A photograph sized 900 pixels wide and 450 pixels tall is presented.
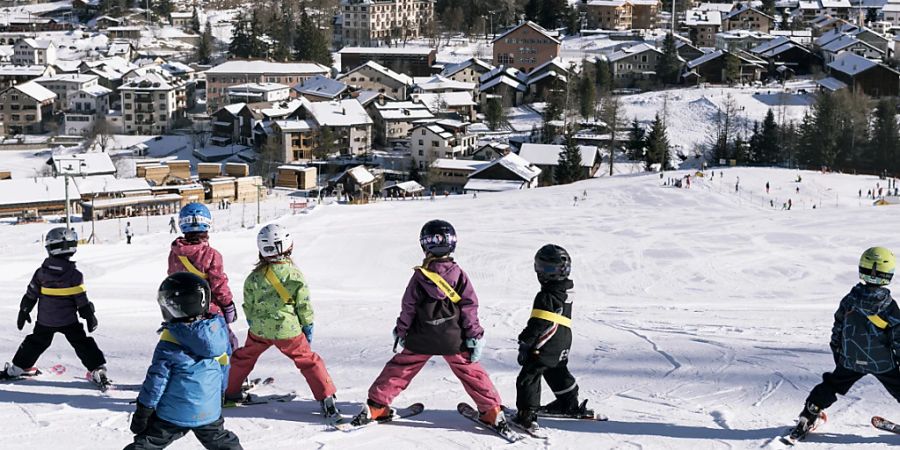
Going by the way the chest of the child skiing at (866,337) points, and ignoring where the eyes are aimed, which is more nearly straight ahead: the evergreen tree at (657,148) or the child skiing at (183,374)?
the evergreen tree

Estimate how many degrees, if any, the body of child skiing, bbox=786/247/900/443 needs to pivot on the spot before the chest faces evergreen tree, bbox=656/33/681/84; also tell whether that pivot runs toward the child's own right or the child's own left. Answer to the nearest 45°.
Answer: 0° — they already face it

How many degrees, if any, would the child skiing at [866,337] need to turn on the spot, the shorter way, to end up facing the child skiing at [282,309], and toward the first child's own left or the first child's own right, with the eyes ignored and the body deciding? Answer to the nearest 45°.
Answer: approximately 90° to the first child's own left

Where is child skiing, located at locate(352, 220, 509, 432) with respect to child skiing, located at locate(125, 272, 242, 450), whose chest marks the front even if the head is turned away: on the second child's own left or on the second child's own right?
on the second child's own right

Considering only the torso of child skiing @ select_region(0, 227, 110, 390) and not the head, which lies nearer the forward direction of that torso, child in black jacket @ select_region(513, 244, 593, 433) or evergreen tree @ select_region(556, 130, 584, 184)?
the evergreen tree

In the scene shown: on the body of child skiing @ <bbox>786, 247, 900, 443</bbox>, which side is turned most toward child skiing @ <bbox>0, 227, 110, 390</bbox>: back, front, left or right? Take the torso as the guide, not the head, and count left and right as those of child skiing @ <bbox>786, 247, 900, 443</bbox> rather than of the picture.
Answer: left

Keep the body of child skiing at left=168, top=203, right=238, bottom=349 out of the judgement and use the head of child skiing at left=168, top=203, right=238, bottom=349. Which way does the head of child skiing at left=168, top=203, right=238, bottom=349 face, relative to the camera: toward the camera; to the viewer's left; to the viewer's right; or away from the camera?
away from the camera

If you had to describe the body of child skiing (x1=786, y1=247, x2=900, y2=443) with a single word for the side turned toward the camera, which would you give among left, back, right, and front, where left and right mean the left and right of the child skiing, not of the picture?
back

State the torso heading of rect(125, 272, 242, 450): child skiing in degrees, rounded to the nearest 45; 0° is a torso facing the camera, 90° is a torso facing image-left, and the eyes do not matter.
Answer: approximately 135°

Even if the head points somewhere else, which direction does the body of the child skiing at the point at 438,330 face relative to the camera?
away from the camera

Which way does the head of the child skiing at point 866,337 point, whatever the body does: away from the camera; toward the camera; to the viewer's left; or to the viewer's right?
away from the camera

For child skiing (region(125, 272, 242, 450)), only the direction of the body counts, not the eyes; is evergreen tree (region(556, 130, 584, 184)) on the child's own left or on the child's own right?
on the child's own right

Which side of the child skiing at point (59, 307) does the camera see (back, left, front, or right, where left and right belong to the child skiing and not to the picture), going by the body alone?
back

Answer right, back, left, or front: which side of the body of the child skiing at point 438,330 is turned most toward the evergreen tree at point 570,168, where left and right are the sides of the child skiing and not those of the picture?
front

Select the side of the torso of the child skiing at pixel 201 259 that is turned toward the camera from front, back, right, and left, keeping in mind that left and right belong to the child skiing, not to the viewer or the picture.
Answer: back
